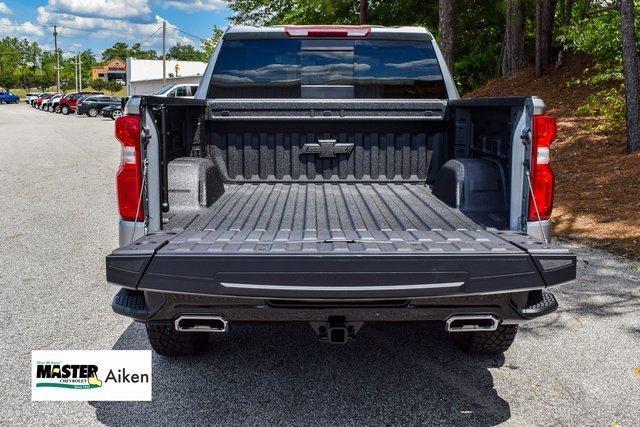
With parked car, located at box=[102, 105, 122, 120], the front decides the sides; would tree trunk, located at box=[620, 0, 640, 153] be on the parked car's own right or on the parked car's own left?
on the parked car's own left

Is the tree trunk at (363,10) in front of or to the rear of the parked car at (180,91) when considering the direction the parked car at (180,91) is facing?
to the rear

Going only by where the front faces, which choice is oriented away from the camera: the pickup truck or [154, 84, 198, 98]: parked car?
the pickup truck

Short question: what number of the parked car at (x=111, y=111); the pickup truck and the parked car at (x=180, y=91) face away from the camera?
1

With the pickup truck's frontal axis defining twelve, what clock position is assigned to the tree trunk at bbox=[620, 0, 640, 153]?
The tree trunk is roughly at 1 o'clock from the pickup truck.

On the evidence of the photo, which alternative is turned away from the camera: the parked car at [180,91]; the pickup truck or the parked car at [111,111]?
the pickup truck

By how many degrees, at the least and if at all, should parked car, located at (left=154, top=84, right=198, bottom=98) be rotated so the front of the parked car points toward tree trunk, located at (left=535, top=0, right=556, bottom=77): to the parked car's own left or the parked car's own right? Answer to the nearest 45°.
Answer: approximately 90° to the parked car's own left

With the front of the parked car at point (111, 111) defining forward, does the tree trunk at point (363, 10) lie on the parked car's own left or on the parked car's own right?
on the parked car's own left

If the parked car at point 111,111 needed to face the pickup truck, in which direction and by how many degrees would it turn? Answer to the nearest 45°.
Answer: approximately 45° to its left

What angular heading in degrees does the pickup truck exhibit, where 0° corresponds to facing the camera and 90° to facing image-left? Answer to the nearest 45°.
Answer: approximately 180°

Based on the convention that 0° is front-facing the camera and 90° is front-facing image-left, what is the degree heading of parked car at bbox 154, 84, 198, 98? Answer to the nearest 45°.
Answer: approximately 45°

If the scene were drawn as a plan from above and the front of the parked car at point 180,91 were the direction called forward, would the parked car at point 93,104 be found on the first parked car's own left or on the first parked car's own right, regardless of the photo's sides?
on the first parked car's own right

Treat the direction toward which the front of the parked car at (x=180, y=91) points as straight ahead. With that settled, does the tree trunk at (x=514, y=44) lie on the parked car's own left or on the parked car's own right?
on the parked car's own left
